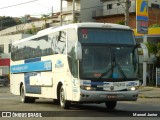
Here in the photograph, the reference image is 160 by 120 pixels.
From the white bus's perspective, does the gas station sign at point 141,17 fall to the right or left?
on its left

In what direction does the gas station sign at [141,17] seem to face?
toward the camera

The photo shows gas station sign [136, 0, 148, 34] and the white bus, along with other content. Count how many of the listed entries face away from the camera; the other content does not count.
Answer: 0

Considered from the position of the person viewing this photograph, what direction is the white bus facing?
facing the viewer and to the right of the viewer

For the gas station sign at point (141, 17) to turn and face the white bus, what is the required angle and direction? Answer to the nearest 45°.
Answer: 0° — it already faces it
